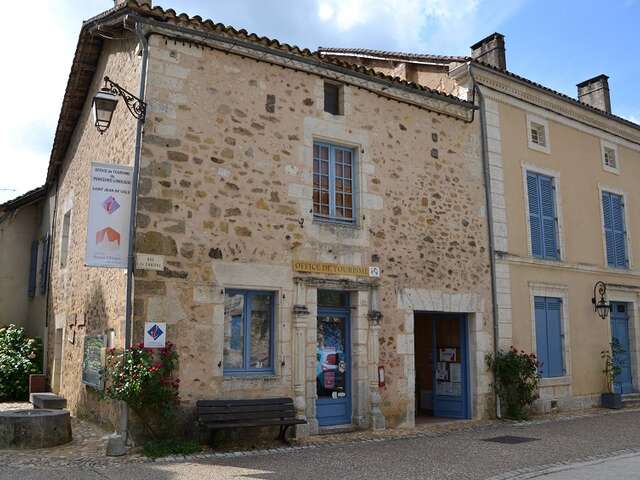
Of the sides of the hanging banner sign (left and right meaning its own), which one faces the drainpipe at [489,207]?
left

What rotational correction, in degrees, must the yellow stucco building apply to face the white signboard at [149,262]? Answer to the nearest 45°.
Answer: approximately 90° to its right

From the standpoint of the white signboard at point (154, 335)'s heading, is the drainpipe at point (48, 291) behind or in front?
behind

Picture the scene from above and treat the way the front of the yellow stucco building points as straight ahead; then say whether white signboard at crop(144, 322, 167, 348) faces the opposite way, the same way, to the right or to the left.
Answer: the same way

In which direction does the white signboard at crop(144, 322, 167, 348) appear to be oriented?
toward the camera

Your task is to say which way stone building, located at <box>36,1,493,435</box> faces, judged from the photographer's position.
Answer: facing the viewer and to the right of the viewer

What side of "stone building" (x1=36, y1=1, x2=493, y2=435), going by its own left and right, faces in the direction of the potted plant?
left

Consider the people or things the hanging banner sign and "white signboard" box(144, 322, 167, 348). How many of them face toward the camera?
2

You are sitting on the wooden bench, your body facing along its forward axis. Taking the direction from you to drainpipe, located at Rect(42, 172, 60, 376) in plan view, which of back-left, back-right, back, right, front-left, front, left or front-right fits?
back

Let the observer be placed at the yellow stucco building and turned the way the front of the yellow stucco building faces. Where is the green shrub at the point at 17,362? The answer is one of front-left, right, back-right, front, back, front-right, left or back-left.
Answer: back-right
